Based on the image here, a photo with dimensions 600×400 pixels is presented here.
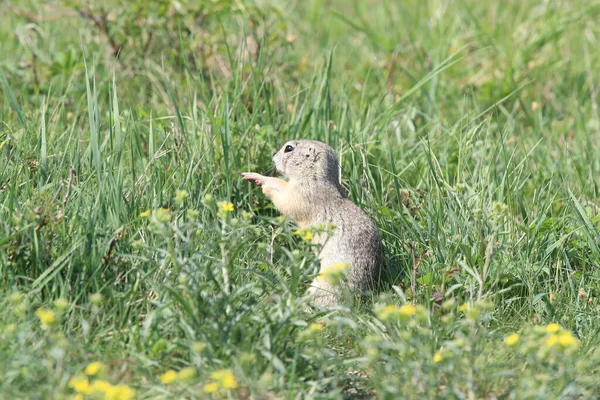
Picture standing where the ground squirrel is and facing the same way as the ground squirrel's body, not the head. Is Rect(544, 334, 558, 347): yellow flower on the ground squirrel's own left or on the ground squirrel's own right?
on the ground squirrel's own left

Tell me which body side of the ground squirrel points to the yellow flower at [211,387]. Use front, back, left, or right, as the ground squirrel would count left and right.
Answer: left

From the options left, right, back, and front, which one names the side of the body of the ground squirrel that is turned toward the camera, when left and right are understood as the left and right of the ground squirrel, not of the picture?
left
